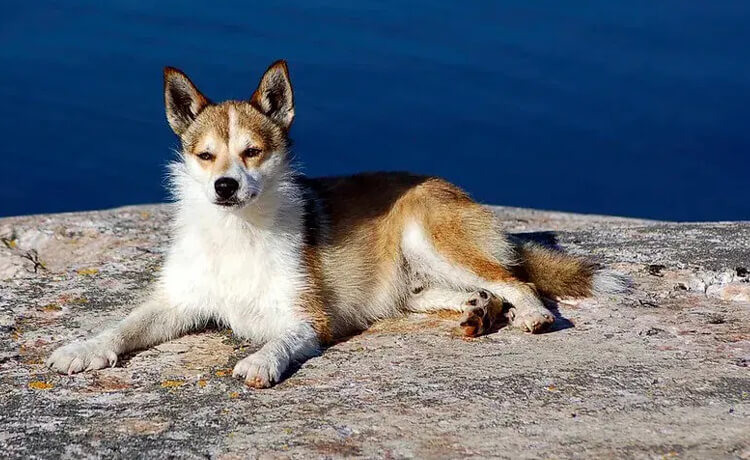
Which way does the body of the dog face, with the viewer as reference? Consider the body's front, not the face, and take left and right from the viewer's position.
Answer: facing the viewer and to the left of the viewer
